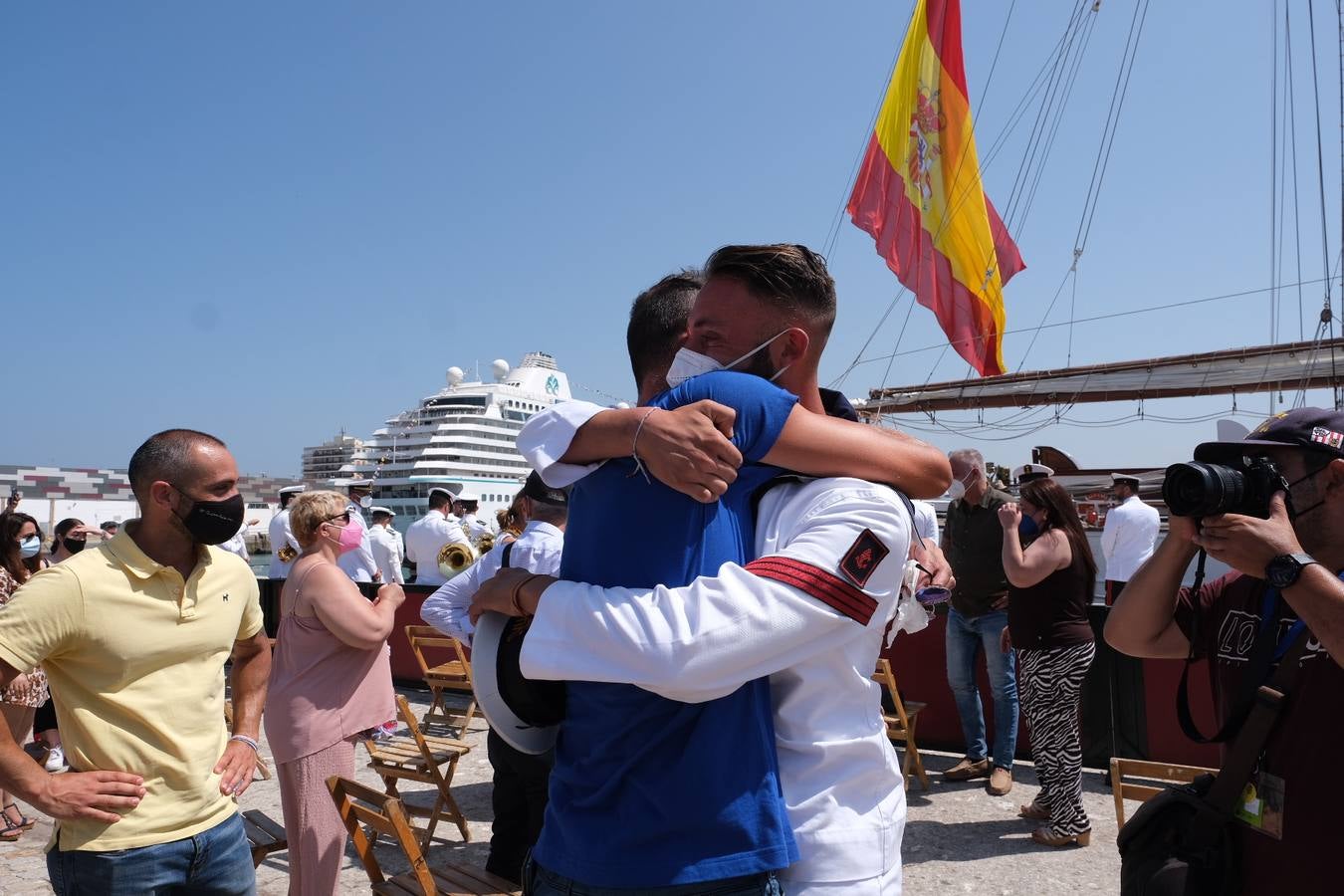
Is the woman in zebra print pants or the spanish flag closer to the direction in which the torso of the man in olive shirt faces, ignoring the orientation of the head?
the woman in zebra print pants

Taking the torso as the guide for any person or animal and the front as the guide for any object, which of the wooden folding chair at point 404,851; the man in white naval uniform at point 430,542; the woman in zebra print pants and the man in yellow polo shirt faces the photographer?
the man in yellow polo shirt

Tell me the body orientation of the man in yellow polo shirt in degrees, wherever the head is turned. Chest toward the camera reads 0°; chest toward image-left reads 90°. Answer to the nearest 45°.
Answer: approximately 315°

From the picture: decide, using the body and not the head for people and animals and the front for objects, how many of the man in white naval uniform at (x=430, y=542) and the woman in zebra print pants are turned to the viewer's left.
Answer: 1

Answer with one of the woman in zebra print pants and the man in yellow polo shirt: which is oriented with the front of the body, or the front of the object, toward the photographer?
the man in yellow polo shirt

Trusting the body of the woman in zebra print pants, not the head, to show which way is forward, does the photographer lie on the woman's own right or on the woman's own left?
on the woman's own left

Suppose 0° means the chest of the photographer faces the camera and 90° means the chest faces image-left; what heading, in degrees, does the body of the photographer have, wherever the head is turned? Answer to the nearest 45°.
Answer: approximately 45°

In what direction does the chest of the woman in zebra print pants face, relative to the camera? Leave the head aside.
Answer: to the viewer's left

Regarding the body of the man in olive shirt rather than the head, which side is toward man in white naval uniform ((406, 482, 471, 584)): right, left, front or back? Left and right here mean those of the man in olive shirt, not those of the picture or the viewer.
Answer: right

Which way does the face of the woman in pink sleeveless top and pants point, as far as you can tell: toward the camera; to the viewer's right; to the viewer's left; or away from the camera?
to the viewer's right
